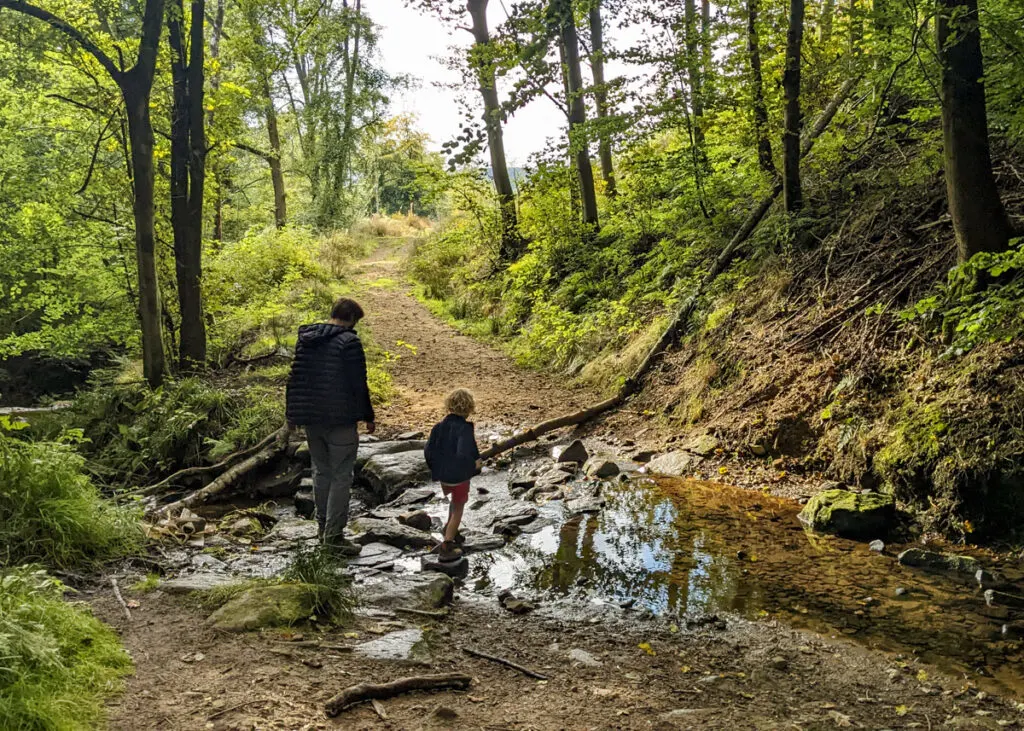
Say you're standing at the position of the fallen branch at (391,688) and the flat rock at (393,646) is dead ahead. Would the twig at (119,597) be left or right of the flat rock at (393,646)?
left

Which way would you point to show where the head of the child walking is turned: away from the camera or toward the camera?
away from the camera

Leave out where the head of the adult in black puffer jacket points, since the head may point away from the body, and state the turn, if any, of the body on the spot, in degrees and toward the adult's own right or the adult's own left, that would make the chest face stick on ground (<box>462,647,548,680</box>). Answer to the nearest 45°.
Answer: approximately 135° to the adult's own right

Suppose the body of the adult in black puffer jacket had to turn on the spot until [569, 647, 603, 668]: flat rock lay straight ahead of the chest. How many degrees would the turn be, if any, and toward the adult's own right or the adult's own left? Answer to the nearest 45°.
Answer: approximately 90° to the adult's own right

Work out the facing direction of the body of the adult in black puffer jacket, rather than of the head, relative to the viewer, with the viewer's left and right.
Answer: facing away from the viewer and to the right of the viewer

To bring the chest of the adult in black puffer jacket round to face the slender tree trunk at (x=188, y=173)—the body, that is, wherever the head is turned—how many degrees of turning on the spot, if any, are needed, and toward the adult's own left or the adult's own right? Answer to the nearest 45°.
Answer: approximately 45° to the adult's own left

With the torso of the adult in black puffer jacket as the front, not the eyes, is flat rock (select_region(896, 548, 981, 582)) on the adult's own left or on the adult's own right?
on the adult's own right

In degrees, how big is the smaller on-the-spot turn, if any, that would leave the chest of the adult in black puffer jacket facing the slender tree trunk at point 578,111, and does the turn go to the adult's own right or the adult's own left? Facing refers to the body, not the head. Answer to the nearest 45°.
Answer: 0° — they already face it

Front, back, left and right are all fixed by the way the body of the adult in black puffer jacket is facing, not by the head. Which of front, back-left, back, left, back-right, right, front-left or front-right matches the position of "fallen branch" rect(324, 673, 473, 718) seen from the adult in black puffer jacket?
back-right
